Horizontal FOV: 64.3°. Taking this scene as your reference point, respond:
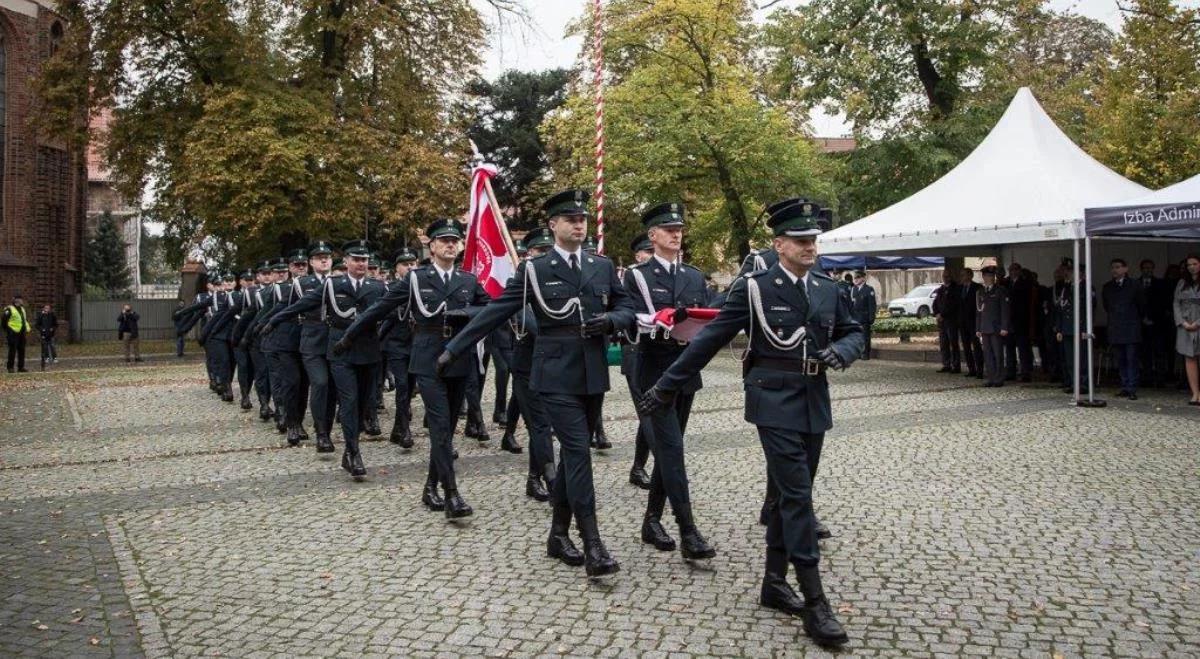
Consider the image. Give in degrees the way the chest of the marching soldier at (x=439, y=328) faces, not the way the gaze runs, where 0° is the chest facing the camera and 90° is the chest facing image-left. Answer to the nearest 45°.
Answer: approximately 315°

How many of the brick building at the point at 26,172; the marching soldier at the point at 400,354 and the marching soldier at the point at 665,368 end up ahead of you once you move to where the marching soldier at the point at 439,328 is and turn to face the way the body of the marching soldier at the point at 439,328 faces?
1

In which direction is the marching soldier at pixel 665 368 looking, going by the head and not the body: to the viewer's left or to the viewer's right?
to the viewer's right

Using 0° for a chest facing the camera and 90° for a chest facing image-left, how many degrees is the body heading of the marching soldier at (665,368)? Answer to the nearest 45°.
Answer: approximately 315°

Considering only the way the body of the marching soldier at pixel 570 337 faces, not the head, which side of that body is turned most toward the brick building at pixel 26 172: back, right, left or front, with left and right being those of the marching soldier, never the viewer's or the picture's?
back

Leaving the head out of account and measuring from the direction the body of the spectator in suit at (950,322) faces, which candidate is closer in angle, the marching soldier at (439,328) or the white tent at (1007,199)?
the marching soldier

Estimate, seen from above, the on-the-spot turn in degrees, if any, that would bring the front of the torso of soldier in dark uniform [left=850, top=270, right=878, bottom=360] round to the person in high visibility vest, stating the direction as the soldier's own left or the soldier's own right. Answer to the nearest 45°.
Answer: approximately 45° to the soldier's own right

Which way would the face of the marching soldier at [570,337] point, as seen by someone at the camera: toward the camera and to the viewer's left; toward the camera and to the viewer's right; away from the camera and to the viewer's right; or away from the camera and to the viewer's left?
toward the camera and to the viewer's right

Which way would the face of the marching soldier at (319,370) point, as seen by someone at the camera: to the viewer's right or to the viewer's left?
to the viewer's right

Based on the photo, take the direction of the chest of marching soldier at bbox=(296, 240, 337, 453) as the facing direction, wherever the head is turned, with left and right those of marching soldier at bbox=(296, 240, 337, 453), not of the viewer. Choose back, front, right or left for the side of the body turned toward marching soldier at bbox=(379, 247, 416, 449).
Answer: left

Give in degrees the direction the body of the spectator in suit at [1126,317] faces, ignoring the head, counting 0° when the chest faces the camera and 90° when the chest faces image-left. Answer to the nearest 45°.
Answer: approximately 45°

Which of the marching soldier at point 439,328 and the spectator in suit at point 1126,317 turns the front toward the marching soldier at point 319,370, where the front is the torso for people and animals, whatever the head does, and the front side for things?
the spectator in suit

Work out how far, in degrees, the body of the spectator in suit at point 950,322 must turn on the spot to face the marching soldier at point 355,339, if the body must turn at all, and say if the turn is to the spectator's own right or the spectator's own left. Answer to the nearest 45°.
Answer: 0° — they already face them
